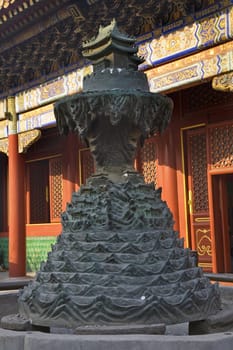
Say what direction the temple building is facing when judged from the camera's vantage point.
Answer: facing the viewer and to the left of the viewer

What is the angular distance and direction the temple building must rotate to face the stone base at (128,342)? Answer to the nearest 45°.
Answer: approximately 45° to its left
